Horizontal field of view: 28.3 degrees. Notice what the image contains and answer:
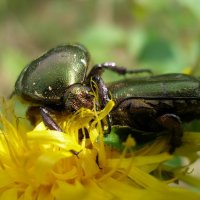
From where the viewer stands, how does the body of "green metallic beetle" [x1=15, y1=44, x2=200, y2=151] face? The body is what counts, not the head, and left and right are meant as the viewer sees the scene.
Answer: facing to the left of the viewer
